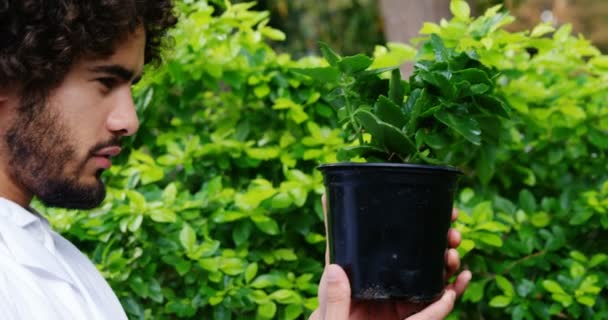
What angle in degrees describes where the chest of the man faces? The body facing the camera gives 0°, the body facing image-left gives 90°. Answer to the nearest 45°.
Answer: approximately 270°

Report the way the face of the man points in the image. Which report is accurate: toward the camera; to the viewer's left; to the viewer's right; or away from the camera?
to the viewer's right
